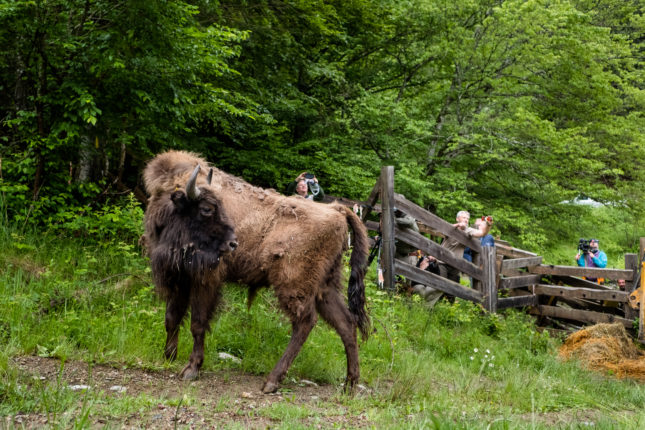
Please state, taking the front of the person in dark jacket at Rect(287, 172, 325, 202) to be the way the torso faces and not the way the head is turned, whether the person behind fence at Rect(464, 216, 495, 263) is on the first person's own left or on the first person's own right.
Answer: on the first person's own left

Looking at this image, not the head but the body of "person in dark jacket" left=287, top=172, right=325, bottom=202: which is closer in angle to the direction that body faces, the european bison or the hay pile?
the european bison

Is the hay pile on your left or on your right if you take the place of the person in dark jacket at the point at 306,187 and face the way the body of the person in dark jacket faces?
on your left

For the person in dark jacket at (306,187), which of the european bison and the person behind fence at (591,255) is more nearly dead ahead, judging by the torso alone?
the european bison

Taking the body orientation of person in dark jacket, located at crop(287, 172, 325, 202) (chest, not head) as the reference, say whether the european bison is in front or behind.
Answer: in front

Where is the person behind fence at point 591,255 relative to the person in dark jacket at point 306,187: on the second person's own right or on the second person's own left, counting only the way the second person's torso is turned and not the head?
on the second person's own left
